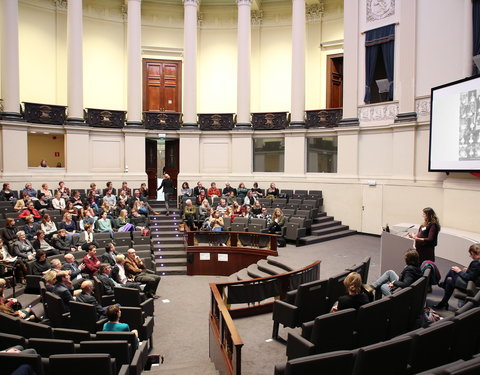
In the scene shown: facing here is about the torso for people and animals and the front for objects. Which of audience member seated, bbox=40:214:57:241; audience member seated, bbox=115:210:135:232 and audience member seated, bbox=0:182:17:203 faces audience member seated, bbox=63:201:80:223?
audience member seated, bbox=0:182:17:203

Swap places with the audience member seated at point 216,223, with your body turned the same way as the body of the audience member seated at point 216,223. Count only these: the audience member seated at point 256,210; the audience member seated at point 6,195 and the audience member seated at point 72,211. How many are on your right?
2

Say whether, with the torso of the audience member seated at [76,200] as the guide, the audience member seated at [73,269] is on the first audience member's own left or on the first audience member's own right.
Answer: on the first audience member's own right

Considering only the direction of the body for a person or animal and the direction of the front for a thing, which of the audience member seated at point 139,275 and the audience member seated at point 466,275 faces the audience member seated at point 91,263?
the audience member seated at point 466,275

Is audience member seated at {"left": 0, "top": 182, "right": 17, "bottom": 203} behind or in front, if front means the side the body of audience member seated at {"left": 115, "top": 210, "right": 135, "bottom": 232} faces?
behind

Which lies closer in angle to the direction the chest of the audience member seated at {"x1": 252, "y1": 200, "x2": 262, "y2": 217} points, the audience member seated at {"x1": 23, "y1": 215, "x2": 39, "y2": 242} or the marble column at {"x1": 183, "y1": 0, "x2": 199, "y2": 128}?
the audience member seated

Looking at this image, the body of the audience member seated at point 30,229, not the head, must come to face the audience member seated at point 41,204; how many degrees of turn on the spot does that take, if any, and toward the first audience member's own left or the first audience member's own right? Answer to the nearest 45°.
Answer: approximately 135° to the first audience member's own left

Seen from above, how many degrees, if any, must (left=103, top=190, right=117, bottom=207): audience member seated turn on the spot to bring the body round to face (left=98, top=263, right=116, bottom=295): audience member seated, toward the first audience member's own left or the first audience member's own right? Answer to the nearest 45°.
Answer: approximately 45° to the first audience member's own right

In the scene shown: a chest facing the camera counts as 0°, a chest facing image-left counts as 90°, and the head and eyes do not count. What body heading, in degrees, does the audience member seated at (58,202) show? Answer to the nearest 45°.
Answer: approximately 315°
